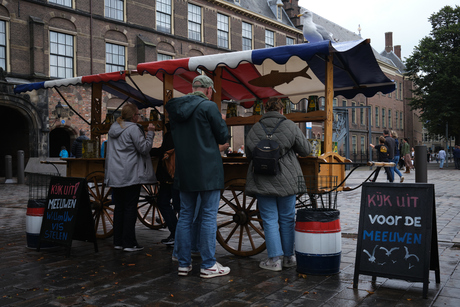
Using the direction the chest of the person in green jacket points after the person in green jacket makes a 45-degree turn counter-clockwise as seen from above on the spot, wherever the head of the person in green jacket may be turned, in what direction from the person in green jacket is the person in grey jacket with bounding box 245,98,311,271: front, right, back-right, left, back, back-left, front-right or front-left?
right

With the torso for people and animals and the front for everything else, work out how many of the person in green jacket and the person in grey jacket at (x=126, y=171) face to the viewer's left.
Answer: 0

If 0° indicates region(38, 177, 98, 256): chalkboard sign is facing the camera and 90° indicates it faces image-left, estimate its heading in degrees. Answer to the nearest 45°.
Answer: approximately 45°

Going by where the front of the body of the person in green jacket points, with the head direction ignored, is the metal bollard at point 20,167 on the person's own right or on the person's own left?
on the person's own left

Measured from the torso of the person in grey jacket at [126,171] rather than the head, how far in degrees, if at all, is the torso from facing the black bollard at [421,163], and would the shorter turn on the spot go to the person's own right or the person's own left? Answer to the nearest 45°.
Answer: approximately 45° to the person's own right

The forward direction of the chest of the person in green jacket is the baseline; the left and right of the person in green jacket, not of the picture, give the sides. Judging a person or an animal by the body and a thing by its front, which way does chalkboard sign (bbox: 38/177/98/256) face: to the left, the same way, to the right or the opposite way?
the opposite way

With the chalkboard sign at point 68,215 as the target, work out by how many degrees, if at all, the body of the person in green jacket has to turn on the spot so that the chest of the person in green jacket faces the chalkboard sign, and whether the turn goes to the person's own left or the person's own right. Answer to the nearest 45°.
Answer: approximately 90° to the person's own left

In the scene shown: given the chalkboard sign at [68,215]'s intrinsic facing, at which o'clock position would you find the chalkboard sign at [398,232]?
the chalkboard sign at [398,232] is roughly at 9 o'clock from the chalkboard sign at [68,215].

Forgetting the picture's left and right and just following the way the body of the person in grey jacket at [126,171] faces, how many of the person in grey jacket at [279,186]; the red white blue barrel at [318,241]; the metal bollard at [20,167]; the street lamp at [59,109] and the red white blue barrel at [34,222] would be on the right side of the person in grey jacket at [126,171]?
2

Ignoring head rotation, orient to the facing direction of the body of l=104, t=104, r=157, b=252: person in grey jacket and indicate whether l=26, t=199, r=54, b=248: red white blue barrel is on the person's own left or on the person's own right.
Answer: on the person's own left

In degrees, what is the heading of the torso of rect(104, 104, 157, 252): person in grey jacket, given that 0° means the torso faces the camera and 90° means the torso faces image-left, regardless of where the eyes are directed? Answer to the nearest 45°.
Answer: approximately 225°

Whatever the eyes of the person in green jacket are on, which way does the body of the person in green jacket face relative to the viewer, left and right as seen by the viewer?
facing away from the viewer and to the right of the viewer

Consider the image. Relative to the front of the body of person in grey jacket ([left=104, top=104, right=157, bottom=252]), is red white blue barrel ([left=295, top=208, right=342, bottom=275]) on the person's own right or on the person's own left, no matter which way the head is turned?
on the person's own right

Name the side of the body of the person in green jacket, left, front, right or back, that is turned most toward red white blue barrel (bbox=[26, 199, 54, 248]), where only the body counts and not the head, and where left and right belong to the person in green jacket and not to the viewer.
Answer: left

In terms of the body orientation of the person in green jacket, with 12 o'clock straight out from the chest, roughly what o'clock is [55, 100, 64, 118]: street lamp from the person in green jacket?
The street lamp is roughly at 10 o'clock from the person in green jacket.

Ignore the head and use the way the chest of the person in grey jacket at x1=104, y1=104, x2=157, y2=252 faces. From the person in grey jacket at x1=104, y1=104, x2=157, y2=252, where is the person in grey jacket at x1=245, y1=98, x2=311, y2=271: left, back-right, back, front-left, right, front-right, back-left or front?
right

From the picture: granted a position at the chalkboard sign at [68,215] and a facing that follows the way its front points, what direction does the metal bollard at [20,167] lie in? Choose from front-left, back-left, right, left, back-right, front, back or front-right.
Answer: back-right

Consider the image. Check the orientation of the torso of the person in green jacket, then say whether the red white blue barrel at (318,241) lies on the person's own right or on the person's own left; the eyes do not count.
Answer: on the person's own right
